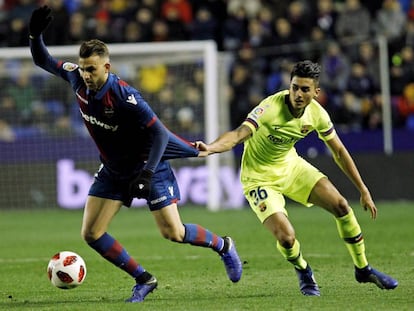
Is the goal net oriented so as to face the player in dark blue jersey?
yes

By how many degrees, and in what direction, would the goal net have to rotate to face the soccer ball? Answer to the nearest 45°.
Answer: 0° — it already faces it

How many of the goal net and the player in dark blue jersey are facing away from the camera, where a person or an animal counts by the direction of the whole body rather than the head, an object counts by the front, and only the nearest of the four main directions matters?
0

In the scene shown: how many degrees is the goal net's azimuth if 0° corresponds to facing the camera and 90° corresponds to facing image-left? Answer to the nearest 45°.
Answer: approximately 0°
